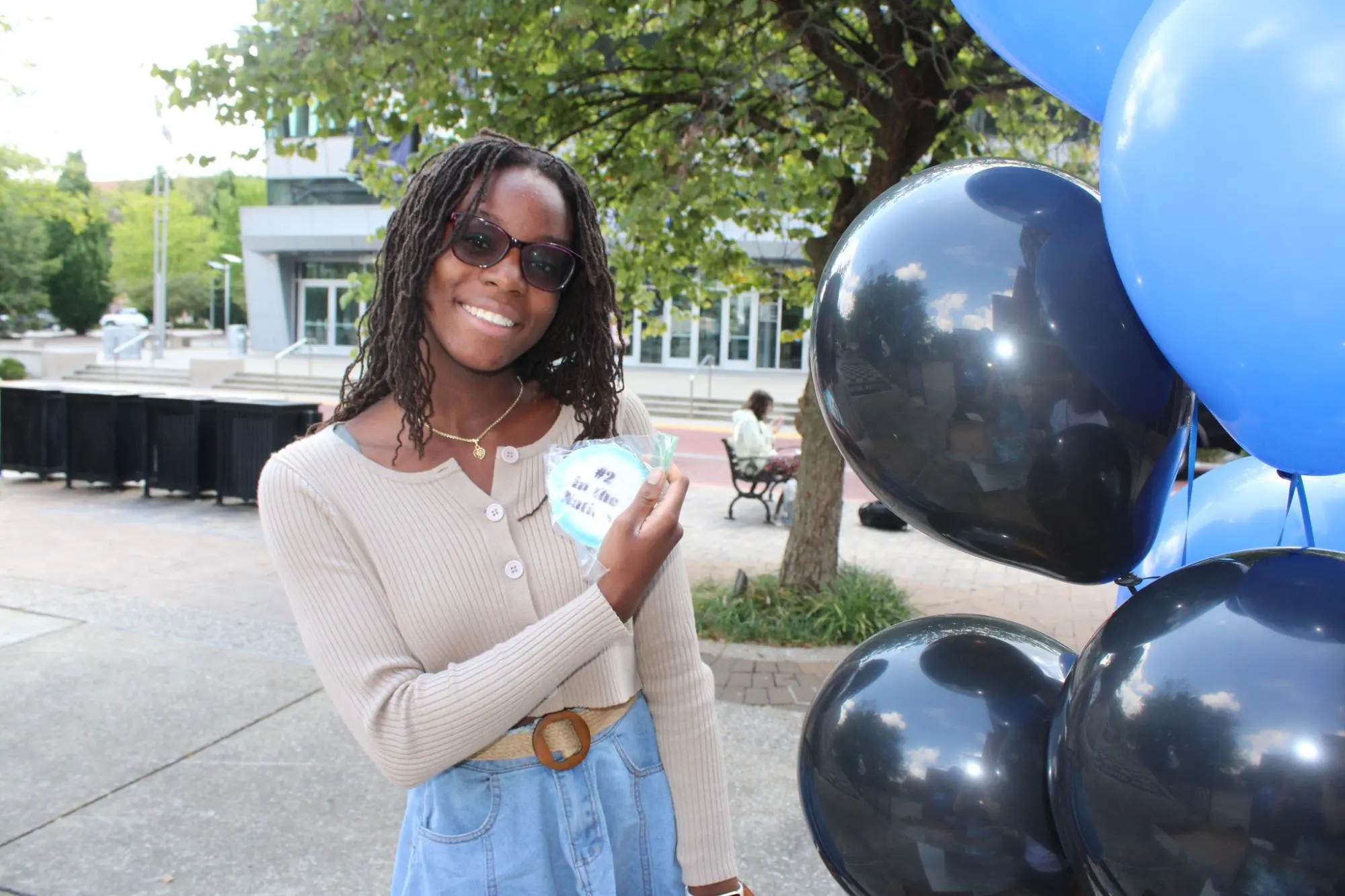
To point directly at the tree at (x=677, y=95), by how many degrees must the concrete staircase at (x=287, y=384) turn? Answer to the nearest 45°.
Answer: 0° — it already faces it

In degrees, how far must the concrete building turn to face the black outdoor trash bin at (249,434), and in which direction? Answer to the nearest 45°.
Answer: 0° — it already faces it

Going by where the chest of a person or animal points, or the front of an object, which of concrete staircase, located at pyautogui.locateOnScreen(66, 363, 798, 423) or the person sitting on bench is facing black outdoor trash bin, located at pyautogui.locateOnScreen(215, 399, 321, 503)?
the concrete staircase

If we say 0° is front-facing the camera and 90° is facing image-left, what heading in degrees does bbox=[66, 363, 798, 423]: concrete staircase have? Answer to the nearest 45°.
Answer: approximately 0°

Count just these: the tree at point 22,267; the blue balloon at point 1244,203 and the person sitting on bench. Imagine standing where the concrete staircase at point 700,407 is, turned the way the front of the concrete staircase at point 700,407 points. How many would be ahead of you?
2

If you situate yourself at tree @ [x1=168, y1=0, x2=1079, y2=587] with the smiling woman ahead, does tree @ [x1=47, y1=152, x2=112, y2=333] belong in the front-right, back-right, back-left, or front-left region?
back-right

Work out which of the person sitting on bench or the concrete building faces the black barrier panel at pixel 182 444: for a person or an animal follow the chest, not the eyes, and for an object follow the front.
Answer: the concrete building
